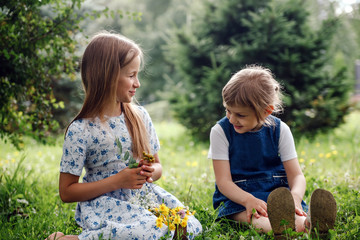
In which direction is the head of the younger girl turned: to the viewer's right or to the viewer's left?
to the viewer's left

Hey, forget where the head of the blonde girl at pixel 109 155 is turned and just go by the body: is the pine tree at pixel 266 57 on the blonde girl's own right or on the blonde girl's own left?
on the blonde girl's own left

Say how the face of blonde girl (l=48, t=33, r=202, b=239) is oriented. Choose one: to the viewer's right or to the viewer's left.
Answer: to the viewer's right

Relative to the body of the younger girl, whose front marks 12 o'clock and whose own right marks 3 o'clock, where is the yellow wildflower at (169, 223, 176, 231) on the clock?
The yellow wildflower is roughly at 1 o'clock from the younger girl.

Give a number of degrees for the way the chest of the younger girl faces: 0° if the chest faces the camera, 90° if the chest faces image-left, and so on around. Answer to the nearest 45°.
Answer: approximately 0°

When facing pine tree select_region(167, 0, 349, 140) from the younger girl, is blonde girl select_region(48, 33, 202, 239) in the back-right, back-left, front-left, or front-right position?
back-left

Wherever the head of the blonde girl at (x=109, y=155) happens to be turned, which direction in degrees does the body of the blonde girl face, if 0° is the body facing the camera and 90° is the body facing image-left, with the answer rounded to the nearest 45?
approximately 315°

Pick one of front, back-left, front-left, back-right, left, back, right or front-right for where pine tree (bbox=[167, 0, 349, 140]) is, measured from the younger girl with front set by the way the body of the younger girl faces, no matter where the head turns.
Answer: back

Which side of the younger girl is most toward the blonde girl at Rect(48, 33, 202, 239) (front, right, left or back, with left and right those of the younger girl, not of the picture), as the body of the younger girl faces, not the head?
right
